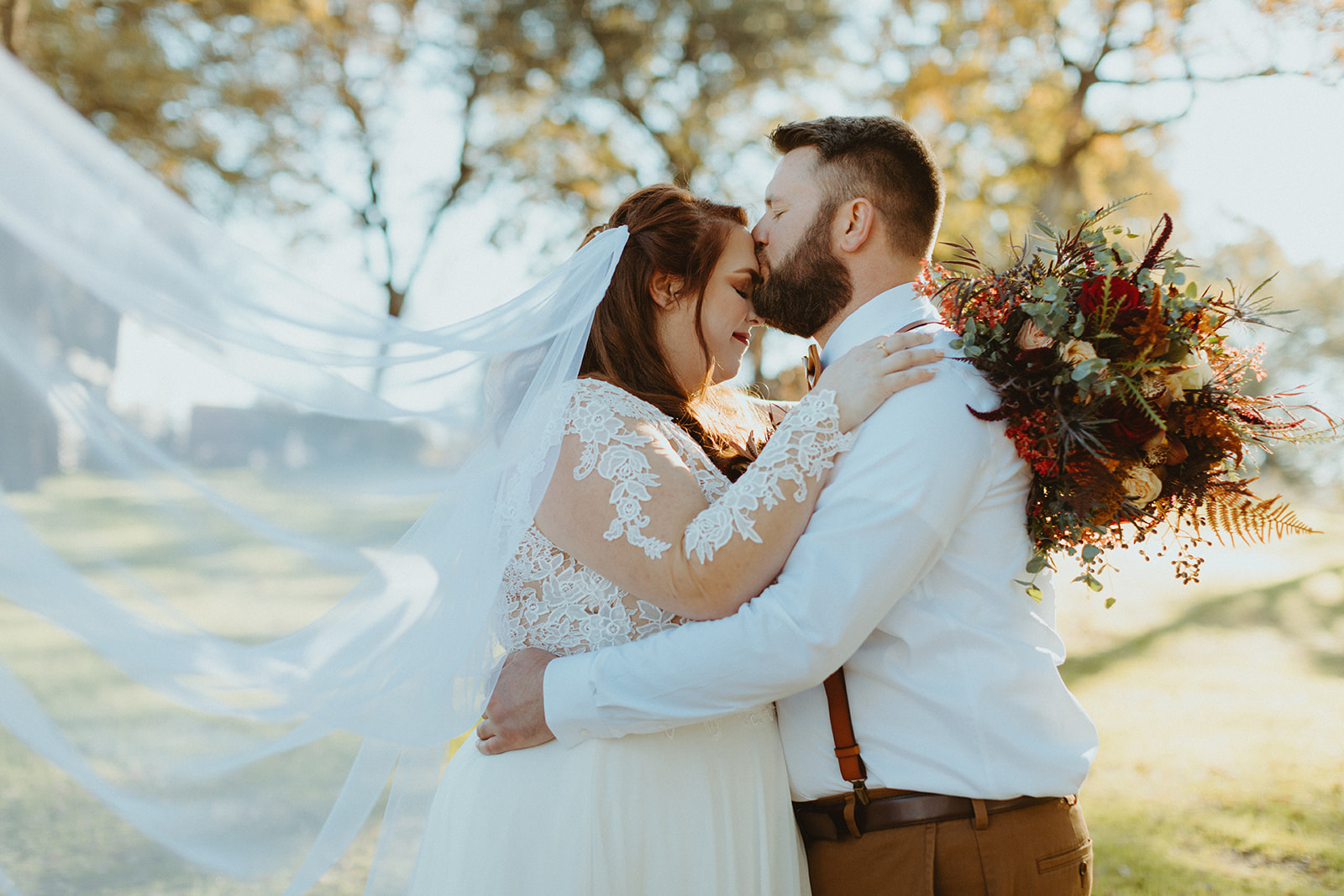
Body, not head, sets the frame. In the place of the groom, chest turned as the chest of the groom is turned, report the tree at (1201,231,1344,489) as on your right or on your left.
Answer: on your right

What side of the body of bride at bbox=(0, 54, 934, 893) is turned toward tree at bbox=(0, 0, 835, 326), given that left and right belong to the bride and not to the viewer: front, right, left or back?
left

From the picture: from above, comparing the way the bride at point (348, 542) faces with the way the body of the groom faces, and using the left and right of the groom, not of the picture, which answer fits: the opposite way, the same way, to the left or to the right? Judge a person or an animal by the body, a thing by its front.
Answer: the opposite way

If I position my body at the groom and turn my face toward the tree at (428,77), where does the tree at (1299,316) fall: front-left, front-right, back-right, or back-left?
front-right

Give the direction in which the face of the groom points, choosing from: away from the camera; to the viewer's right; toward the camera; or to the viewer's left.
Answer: to the viewer's left

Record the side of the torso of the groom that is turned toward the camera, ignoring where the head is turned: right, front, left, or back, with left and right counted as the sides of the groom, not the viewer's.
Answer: left

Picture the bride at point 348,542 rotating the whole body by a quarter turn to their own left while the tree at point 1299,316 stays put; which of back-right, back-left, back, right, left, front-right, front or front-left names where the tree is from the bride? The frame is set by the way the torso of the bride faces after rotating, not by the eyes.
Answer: front-right

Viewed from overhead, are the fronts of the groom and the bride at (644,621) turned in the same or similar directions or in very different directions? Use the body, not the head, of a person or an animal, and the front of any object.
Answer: very different directions

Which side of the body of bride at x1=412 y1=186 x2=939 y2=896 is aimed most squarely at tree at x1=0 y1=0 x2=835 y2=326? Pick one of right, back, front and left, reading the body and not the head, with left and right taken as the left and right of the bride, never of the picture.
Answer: left

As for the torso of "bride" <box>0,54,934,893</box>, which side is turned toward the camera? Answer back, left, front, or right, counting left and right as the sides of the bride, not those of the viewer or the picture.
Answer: right

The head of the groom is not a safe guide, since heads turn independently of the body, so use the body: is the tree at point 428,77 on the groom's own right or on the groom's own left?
on the groom's own right

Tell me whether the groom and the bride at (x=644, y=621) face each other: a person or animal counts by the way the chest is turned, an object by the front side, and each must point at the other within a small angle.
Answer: yes
